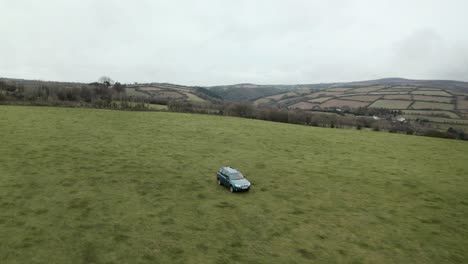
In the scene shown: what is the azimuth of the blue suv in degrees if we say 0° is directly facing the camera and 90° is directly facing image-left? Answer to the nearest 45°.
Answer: approximately 315°
